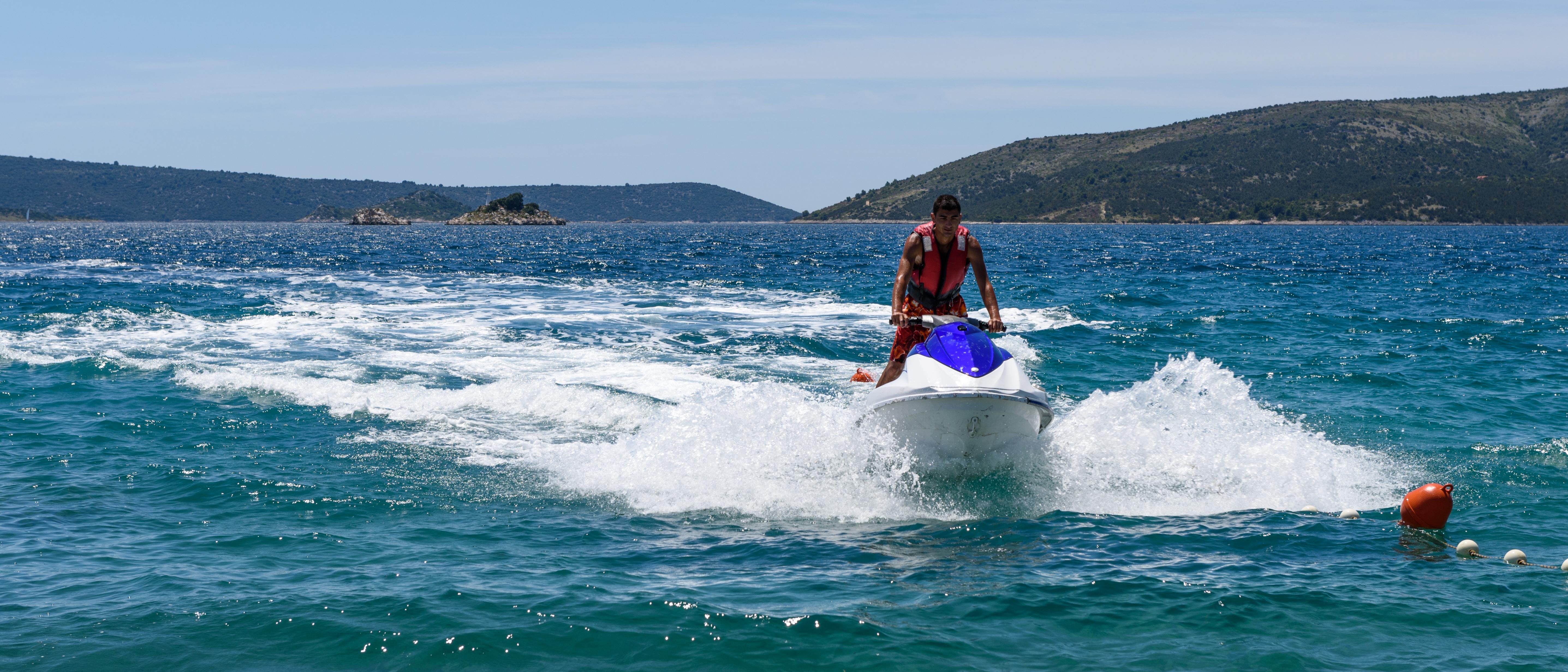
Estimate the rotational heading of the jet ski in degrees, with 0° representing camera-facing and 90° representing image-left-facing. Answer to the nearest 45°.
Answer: approximately 0°

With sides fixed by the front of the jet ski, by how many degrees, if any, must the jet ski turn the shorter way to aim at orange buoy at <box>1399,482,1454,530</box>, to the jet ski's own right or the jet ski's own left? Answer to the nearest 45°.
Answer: approximately 90° to the jet ski's own left
